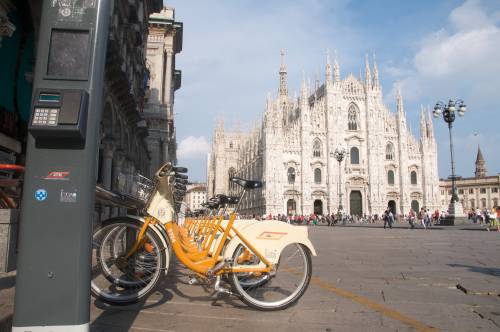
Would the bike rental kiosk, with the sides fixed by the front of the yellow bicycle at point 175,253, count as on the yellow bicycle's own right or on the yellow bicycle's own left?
on the yellow bicycle's own left

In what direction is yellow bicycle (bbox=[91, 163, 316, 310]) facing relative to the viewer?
to the viewer's left

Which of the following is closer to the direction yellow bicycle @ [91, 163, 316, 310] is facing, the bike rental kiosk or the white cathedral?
the bike rental kiosk

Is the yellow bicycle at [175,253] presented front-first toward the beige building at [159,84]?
no

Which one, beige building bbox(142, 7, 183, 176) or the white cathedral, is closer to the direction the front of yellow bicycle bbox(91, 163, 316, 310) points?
the beige building

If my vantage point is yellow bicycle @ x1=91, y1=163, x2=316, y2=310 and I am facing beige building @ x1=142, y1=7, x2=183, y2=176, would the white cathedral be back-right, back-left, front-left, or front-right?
front-right

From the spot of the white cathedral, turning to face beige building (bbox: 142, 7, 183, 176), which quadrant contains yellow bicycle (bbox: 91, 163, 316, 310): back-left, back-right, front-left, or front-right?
front-left

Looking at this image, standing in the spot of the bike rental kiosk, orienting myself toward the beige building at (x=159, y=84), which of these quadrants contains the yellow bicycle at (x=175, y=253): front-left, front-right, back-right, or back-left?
front-right

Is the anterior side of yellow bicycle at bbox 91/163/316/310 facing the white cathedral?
no
